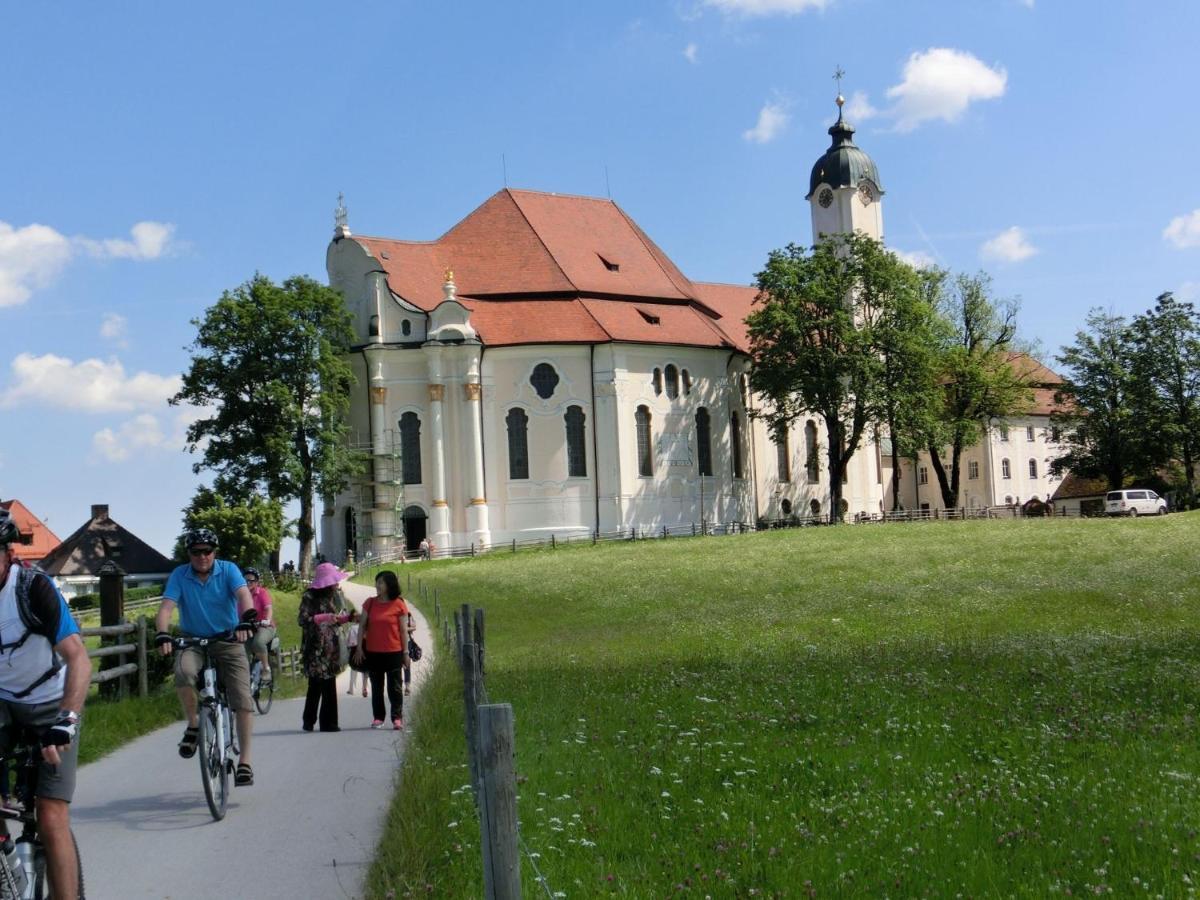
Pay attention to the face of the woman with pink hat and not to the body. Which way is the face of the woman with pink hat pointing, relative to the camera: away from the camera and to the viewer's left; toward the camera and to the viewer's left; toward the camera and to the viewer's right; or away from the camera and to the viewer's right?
toward the camera and to the viewer's right

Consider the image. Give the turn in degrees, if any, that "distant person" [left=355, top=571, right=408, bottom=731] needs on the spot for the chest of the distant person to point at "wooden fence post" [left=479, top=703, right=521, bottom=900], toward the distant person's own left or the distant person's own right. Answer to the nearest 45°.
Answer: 0° — they already face it

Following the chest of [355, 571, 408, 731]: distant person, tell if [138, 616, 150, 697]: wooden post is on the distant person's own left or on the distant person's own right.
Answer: on the distant person's own right

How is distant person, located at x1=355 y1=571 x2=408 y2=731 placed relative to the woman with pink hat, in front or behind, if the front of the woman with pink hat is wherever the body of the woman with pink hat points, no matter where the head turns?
in front

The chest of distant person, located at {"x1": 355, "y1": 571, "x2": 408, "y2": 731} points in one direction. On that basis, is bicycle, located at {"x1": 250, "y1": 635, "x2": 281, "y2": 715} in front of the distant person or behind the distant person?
behind

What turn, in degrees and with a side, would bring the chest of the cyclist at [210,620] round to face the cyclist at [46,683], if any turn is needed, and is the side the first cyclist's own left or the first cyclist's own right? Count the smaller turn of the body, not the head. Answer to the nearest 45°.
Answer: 0° — they already face them

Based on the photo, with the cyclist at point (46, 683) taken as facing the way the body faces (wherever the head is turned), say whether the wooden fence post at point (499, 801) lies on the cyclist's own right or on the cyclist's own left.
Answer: on the cyclist's own left

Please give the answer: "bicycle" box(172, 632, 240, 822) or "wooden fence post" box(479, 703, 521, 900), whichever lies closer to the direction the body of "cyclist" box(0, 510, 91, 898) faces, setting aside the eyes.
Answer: the wooden fence post

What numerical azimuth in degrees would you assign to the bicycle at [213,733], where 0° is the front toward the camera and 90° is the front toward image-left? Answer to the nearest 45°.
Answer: approximately 0°

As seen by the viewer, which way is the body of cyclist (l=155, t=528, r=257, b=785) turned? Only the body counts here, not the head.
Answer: toward the camera

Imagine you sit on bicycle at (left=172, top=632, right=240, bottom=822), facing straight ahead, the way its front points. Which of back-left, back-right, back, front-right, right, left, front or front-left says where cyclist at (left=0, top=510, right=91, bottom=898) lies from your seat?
front

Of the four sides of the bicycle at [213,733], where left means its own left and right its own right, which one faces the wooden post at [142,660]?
back

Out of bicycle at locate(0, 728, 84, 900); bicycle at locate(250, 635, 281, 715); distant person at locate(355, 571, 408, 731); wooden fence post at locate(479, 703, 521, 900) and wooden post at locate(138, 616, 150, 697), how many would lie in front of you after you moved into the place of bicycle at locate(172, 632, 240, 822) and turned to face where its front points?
2

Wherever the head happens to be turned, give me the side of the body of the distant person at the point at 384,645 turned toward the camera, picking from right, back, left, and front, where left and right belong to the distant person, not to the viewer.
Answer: front
